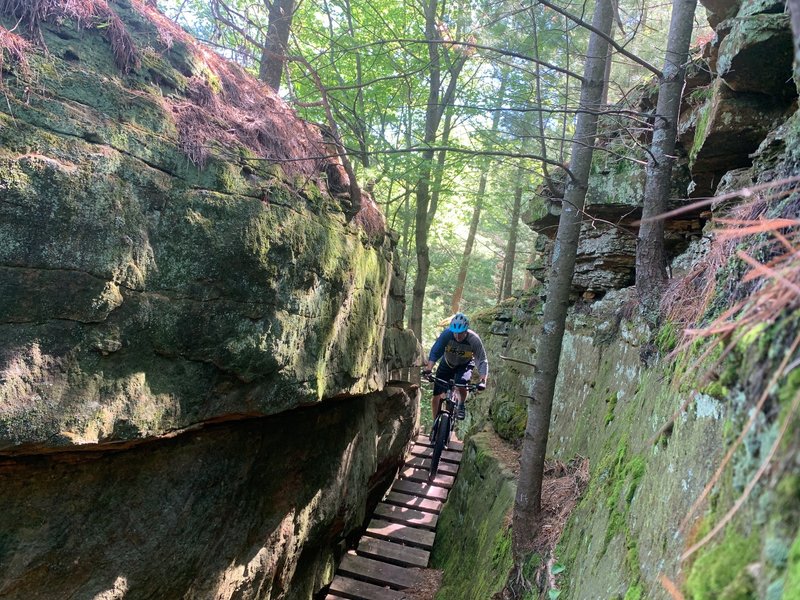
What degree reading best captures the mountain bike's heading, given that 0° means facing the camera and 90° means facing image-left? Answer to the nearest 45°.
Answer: approximately 0°

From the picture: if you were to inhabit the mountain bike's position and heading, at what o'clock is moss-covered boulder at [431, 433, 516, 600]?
The moss-covered boulder is roughly at 11 o'clock from the mountain bike.
